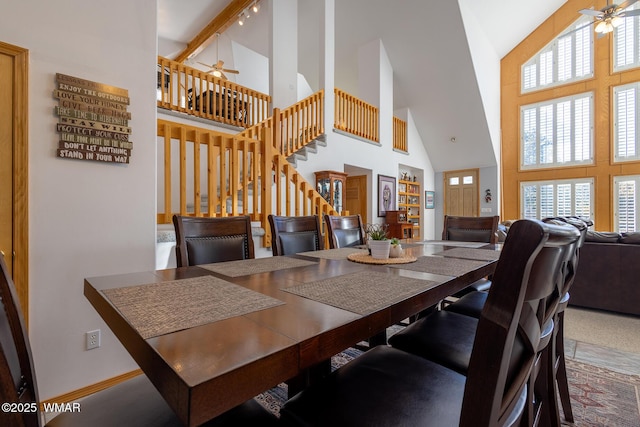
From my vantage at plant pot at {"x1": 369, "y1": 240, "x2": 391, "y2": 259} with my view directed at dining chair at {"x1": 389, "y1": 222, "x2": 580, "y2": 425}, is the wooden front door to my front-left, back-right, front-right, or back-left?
back-left

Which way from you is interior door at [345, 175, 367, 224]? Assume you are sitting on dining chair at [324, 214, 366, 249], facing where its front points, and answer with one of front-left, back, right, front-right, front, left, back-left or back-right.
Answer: back-left

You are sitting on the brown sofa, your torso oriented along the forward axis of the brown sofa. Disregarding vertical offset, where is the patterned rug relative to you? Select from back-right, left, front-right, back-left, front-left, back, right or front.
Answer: back

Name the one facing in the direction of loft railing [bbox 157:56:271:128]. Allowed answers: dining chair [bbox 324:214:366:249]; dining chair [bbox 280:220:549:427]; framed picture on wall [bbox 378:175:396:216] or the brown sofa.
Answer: dining chair [bbox 280:220:549:427]

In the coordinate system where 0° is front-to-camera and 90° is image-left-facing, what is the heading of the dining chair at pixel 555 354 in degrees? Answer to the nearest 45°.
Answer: approximately 90°

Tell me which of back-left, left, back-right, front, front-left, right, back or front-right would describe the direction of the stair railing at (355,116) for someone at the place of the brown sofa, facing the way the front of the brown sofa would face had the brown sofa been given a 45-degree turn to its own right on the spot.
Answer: back-left

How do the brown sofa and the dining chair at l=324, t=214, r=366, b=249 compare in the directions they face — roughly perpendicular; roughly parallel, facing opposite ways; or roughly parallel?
roughly perpendicular

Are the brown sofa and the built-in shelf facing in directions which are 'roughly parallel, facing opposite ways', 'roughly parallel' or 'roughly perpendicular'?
roughly perpendicular

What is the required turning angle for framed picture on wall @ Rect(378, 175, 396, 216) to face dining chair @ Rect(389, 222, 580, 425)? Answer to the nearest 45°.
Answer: approximately 45° to its right

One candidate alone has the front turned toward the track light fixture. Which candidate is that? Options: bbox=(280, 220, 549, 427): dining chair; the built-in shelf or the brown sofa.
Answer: the dining chair
